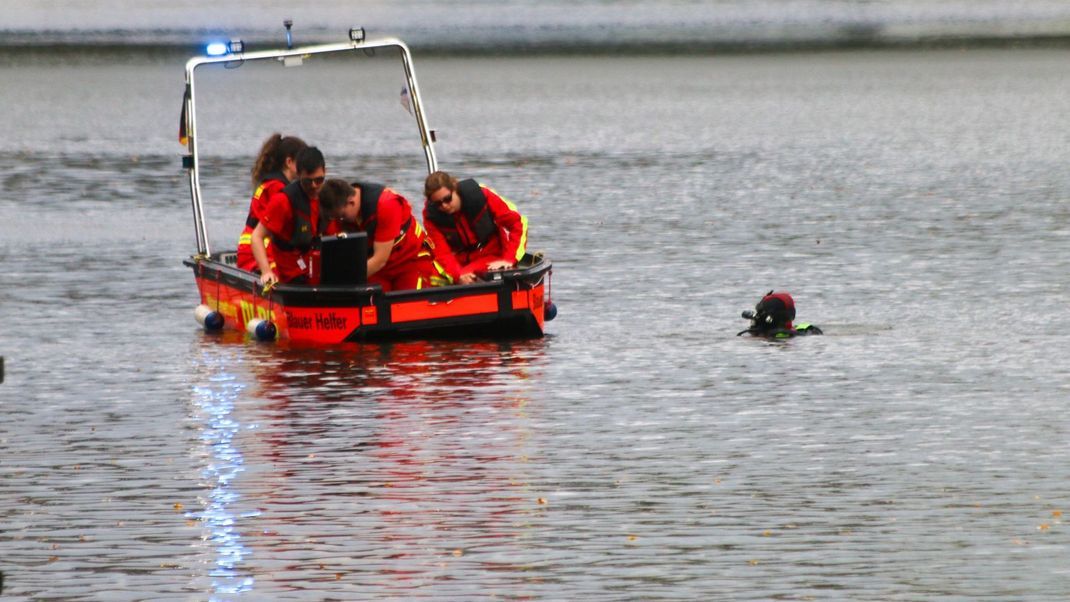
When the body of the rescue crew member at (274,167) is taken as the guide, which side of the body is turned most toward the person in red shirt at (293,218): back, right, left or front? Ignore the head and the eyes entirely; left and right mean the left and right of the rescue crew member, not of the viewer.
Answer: right

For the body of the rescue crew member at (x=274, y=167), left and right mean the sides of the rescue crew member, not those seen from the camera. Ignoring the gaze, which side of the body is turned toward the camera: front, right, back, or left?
right

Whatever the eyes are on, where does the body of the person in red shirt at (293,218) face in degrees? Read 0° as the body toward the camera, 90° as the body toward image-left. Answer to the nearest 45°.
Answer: approximately 315°

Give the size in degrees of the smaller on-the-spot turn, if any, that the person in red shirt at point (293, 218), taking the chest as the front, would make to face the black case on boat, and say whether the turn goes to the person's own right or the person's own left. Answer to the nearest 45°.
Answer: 0° — they already face it

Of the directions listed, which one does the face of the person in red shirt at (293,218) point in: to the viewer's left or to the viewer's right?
to the viewer's right

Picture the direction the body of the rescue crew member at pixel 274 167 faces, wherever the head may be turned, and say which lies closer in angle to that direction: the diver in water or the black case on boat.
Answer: the diver in water

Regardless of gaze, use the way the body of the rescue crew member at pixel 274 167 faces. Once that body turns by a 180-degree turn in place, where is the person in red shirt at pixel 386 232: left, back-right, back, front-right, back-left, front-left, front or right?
back-left

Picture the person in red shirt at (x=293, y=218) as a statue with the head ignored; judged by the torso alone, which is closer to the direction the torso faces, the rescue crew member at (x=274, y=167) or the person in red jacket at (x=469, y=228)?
the person in red jacket
